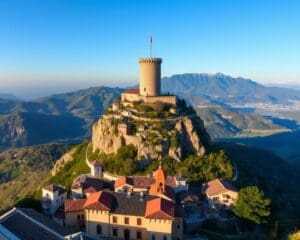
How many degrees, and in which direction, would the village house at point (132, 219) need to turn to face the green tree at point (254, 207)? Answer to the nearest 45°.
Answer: approximately 90° to its left

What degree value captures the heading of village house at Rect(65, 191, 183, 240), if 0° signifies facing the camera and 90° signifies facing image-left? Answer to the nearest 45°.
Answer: approximately 0°
